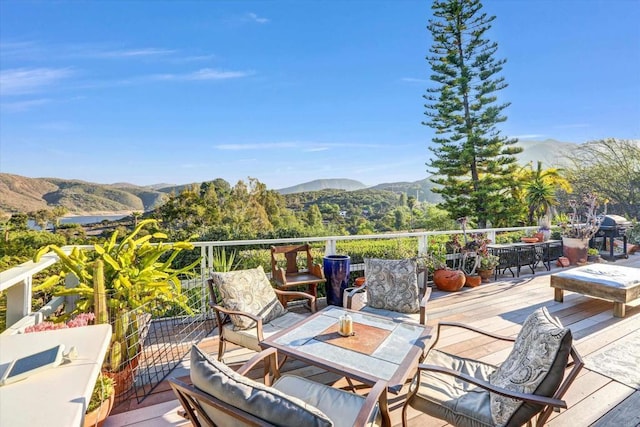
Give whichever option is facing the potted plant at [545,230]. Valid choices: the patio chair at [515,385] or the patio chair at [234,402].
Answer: the patio chair at [234,402]

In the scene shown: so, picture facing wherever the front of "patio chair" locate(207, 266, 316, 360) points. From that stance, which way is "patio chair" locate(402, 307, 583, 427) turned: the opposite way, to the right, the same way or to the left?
the opposite way

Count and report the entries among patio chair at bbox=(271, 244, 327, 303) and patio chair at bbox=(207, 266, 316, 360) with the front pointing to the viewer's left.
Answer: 0

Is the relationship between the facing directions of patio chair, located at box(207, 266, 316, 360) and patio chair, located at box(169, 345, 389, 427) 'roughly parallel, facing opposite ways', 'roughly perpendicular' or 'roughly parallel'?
roughly perpendicular

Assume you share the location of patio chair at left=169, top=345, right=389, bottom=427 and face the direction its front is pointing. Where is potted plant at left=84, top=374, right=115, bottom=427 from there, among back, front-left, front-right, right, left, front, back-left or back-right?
left

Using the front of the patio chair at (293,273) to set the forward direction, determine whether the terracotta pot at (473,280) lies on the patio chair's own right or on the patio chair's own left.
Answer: on the patio chair's own left

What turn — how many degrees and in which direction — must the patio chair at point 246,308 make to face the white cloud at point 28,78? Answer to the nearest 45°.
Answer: approximately 180°

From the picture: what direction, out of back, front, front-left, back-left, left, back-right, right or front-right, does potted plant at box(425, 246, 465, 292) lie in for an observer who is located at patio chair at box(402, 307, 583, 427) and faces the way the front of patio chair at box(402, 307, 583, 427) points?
right

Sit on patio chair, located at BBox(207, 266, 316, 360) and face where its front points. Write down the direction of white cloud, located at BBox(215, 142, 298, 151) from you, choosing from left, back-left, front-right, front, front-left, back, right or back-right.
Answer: back-left

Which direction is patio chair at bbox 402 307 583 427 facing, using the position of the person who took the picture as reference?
facing to the left of the viewer

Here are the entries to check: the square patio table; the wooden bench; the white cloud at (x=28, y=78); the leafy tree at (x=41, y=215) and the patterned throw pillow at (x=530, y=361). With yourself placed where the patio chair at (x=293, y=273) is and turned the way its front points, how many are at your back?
2

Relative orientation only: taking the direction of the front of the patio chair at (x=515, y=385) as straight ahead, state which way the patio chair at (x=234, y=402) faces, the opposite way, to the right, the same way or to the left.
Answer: to the right

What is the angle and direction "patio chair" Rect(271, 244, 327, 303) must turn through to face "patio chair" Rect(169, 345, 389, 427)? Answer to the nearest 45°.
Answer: approximately 45° to its right

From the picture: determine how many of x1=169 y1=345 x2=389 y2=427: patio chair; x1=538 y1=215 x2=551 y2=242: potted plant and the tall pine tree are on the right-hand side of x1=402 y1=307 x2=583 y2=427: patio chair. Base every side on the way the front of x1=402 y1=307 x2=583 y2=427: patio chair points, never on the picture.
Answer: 2

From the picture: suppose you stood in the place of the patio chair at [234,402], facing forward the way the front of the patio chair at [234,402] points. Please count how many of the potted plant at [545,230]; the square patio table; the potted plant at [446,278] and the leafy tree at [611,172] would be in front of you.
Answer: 4

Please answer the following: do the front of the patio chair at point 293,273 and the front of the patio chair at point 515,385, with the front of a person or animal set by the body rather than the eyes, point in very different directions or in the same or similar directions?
very different directions

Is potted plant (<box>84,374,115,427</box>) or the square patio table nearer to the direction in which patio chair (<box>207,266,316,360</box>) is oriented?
the square patio table
